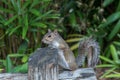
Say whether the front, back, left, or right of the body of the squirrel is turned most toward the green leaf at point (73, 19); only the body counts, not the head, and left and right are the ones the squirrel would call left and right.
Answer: right

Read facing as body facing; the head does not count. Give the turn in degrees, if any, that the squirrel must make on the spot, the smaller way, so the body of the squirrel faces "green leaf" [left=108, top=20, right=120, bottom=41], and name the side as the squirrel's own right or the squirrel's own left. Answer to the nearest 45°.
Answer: approximately 135° to the squirrel's own right

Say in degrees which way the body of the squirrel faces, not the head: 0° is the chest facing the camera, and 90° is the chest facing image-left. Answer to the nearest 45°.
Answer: approximately 90°
